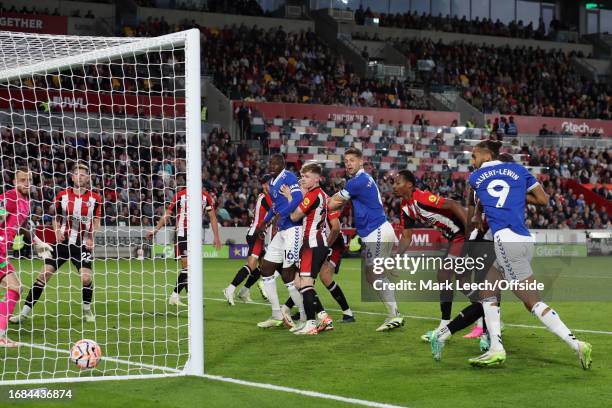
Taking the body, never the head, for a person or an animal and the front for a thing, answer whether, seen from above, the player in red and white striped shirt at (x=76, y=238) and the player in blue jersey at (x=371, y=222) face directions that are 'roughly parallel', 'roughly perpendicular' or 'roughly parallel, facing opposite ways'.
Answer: roughly perpendicular

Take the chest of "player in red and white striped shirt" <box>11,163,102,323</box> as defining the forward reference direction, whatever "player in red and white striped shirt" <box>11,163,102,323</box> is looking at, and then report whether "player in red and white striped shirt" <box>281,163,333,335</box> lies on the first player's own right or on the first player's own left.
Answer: on the first player's own left

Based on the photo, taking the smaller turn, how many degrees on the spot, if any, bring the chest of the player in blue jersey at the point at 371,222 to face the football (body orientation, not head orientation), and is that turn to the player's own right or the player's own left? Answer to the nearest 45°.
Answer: approximately 45° to the player's own left

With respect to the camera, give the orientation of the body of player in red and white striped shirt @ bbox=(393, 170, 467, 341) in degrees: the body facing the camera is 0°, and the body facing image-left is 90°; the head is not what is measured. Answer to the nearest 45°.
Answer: approximately 45°

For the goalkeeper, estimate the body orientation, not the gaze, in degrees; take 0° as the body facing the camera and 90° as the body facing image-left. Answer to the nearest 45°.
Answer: approximately 315°

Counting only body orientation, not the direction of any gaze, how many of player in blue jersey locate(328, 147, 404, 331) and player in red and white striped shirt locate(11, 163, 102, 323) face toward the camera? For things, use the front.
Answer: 1

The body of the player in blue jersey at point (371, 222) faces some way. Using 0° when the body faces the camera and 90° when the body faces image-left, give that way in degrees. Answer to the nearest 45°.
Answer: approximately 90°

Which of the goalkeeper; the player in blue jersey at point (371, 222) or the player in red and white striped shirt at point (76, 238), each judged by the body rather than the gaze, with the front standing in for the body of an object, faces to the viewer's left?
the player in blue jersey
